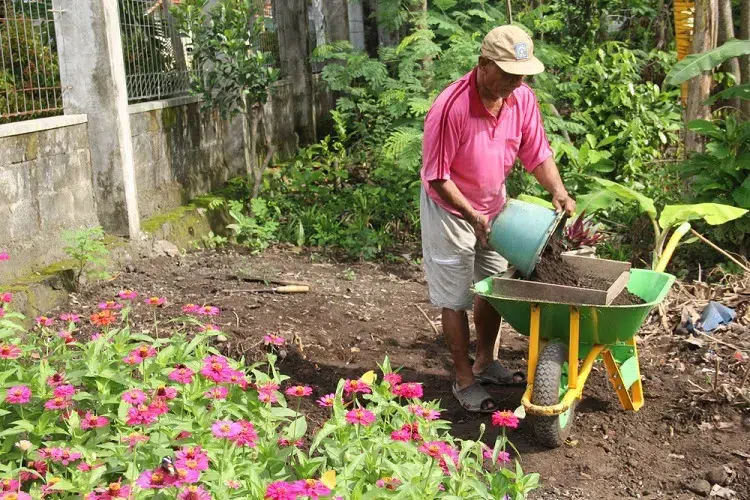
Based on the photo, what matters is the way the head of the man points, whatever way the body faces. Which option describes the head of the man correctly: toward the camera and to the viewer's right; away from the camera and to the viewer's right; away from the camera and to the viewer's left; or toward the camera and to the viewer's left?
toward the camera and to the viewer's right

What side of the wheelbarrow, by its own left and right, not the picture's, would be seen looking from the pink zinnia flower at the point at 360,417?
front

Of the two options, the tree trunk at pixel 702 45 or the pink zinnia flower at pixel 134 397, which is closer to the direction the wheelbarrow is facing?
the pink zinnia flower

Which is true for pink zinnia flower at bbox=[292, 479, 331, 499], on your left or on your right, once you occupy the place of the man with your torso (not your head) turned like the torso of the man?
on your right

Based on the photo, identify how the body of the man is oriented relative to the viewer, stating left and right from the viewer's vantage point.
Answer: facing the viewer and to the right of the viewer

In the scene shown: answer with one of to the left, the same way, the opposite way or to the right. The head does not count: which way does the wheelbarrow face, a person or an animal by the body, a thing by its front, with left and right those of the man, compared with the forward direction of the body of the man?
to the right

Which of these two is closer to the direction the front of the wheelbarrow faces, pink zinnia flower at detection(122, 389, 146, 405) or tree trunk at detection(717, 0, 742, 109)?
the pink zinnia flower

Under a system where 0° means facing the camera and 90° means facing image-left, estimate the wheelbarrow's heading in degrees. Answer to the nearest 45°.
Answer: approximately 45°

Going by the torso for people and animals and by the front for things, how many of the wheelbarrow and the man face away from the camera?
0

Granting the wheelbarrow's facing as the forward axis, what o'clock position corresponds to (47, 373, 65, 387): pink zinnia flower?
The pink zinnia flower is roughly at 12 o'clock from the wheelbarrow.

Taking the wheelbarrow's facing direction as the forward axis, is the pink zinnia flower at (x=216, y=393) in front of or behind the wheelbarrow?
in front
